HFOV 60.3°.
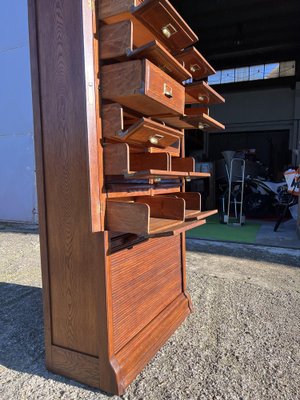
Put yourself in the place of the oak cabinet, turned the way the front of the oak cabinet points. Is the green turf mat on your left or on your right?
on your left

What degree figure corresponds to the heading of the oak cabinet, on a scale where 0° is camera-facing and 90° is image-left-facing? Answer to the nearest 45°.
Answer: approximately 315°
